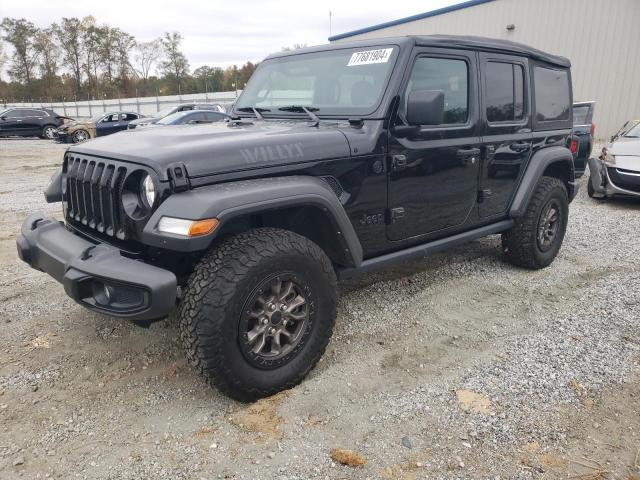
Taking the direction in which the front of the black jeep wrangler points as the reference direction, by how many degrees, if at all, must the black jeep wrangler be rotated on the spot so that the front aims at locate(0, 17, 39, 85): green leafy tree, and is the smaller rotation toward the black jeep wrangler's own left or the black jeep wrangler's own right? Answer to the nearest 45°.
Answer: approximately 90° to the black jeep wrangler's own right

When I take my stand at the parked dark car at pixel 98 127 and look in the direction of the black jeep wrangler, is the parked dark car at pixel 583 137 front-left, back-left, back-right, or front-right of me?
front-left

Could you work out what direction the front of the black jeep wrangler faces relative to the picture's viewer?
facing the viewer and to the left of the viewer

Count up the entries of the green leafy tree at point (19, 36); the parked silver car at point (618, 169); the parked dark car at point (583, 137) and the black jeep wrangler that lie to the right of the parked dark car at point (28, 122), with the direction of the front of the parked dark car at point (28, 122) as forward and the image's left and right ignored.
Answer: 1

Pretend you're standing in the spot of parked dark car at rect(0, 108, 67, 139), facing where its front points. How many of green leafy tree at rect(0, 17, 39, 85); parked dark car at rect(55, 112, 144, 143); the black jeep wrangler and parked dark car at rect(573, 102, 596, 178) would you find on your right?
1

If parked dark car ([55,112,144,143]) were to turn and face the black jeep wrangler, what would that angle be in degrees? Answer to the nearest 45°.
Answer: approximately 45° to its left

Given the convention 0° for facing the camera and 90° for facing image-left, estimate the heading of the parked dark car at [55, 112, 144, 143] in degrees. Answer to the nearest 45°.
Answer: approximately 45°

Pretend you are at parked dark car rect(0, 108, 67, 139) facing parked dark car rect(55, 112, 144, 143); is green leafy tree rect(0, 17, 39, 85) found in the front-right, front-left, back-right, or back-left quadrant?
back-left

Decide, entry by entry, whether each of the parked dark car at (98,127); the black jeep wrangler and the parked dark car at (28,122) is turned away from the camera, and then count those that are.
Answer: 0

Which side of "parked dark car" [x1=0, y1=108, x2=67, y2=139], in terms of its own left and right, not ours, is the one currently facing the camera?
left

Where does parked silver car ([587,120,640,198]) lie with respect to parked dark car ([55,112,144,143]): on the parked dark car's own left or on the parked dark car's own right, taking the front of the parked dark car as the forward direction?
on the parked dark car's own left
